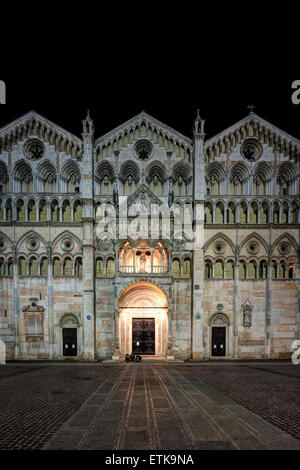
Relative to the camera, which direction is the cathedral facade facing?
toward the camera
